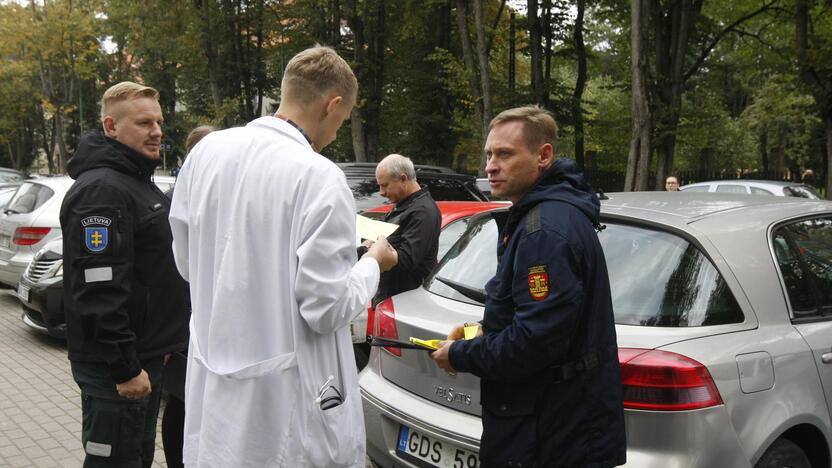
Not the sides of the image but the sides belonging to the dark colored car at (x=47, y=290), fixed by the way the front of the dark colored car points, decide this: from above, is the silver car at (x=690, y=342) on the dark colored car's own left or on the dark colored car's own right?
on the dark colored car's own left

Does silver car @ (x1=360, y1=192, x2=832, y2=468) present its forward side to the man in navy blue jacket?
no

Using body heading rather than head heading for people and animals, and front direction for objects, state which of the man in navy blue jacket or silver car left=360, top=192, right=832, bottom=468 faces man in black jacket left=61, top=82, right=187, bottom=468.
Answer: the man in navy blue jacket

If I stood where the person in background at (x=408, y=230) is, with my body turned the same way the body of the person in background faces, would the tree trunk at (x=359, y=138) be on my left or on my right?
on my right

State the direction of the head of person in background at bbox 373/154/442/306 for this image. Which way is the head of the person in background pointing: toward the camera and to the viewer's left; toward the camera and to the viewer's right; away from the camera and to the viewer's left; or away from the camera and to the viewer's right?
toward the camera and to the viewer's left

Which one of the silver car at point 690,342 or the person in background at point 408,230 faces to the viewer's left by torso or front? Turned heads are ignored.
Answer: the person in background

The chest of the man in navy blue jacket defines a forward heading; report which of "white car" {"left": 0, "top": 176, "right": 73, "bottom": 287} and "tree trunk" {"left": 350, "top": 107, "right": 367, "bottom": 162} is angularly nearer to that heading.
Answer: the white car

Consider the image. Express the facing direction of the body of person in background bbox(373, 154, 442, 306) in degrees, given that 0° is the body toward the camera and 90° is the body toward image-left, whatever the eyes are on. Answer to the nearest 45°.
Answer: approximately 90°

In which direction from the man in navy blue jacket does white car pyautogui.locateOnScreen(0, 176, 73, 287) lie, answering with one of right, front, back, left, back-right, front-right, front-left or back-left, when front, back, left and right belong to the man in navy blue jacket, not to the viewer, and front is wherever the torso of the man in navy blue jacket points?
front-right

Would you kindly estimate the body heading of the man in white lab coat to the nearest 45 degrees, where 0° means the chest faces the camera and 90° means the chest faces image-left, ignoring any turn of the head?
approximately 225°

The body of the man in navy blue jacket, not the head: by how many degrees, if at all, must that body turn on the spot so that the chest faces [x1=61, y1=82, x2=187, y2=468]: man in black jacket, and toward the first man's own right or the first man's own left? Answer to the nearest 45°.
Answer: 0° — they already face them

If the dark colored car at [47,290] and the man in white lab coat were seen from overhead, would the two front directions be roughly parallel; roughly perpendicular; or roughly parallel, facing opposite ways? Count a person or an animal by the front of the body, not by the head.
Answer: roughly parallel, facing opposite ways

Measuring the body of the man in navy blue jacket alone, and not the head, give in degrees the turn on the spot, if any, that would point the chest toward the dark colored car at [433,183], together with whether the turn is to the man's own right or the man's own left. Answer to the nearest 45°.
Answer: approximately 90° to the man's own right

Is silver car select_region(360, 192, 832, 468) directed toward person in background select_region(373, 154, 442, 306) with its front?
no

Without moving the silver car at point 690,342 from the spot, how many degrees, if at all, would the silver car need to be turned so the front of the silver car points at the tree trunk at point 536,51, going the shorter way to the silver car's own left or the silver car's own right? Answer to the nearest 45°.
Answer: approximately 45° to the silver car's own left

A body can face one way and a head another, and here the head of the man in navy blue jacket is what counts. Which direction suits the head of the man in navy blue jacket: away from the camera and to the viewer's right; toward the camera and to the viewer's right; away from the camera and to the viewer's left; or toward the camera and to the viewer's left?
toward the camera and to the viewer's left

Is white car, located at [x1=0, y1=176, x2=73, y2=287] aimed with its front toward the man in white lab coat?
no

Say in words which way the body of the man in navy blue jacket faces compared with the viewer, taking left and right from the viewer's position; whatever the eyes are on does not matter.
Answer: facing to the left of the viewer

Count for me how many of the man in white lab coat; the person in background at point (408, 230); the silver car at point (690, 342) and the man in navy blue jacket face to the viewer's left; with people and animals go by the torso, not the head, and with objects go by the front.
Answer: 2

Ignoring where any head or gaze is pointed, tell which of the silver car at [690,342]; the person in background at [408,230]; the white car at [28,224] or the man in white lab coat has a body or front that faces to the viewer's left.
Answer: the person in background

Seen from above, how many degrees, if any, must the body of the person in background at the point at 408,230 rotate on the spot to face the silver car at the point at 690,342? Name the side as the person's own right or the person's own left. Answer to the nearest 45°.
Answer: approximately 135° to the person's own left
